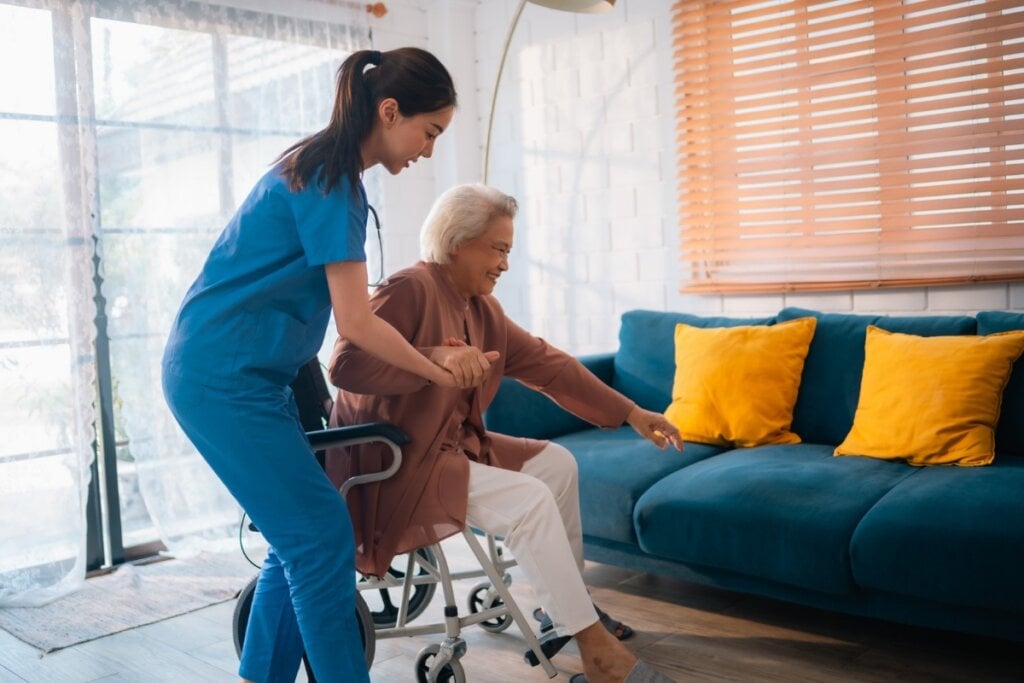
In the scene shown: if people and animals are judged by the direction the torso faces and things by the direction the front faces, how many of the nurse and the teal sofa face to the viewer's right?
1

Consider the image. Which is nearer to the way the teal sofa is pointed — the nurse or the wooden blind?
the nurse

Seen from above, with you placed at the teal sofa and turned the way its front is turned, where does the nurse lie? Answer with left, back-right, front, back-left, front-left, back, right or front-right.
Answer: front

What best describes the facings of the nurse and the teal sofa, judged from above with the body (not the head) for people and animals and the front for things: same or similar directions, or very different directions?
very different directions

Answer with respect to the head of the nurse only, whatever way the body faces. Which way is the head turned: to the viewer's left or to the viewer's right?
to the viewer's right

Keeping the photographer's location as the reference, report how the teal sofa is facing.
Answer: facing the viewer and to the left of the viewer

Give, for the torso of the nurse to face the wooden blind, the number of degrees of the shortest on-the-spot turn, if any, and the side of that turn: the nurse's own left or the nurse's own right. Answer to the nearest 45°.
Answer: approximately 45° to the nurse's own left

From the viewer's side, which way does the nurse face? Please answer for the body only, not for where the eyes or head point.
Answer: to the viewer's right

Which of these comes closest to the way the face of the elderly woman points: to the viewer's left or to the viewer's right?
to the viewer's right

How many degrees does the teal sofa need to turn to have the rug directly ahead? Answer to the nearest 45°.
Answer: approximately 45° to its right
